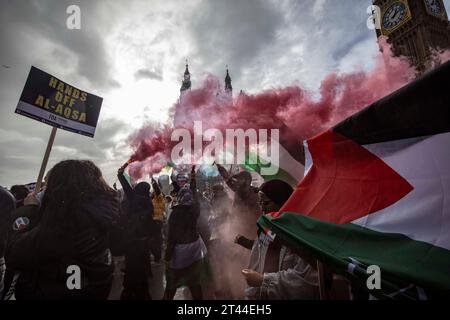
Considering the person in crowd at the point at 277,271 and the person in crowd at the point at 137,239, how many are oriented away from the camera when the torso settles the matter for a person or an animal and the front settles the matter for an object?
1

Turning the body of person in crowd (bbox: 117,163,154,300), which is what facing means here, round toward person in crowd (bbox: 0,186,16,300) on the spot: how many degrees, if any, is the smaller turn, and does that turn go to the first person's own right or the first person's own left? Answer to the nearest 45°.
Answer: approximately 135° to the first person's own left

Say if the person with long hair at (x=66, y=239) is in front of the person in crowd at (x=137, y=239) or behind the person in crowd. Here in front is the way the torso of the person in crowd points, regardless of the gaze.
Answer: behind

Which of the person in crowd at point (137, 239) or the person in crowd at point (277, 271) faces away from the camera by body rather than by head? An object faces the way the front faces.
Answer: the person in crowd at point (137, 239)

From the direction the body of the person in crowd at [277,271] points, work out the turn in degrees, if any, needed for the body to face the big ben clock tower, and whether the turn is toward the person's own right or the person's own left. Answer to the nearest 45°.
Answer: approximately 180°

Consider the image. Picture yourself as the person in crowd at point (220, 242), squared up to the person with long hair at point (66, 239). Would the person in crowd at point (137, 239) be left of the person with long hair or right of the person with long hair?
right

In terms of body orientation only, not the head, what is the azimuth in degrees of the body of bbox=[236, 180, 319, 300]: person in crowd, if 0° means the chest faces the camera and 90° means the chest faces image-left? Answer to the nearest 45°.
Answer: approximately 45°

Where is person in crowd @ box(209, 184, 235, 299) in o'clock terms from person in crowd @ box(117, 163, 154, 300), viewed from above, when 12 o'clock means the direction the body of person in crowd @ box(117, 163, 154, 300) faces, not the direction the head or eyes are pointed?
person in crowd @ box(209, 184, 235, 299) is roughly at 3 o'clock from person in crowd @ box(117, 163, 154, 300).

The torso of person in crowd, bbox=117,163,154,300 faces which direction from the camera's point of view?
away from the camera

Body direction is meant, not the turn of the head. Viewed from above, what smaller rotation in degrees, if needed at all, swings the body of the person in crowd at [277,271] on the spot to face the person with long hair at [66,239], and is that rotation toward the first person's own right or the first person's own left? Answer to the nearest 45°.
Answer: approximately 45° to the first person's own right

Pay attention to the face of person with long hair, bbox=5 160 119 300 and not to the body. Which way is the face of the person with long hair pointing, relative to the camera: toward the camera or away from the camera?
away from the camera
